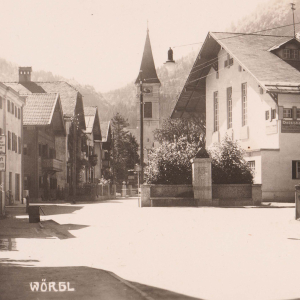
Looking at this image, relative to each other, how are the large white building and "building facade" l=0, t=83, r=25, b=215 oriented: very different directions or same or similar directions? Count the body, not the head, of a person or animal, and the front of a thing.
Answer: very different directions

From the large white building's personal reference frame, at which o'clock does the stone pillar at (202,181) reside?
The stone pillar is roughly at 11 o'clock from the large white building.

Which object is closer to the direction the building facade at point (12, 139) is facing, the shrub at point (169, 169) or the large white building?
the large white building

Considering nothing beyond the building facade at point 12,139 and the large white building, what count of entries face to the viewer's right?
1

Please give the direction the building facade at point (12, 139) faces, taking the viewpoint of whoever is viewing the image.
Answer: facing to the right of the viewer

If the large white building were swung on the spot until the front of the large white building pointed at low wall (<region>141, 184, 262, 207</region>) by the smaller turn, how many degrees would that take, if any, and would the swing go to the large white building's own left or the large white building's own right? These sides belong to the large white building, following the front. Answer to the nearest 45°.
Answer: approximately 45° to the large white building's own left

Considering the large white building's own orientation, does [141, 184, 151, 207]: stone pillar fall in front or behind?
in front

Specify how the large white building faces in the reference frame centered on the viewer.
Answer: facing the viewer and to the left of the viewer

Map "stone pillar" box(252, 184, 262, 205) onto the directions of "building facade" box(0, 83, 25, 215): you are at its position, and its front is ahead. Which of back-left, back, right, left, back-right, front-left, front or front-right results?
front-right

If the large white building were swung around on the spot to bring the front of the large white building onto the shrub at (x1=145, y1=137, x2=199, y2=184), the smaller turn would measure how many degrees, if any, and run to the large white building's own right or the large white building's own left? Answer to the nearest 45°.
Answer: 0° — it already faces it
